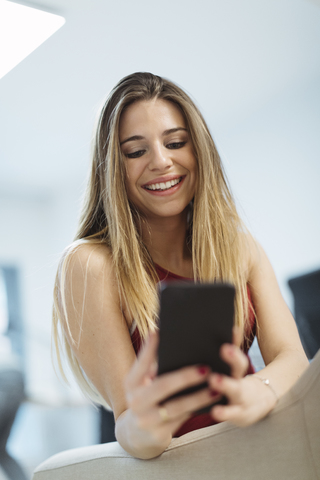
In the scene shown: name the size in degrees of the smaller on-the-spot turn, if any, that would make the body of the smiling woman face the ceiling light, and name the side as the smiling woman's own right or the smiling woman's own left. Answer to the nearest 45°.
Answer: approximately 180°

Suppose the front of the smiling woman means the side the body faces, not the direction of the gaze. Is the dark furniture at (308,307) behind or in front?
behind

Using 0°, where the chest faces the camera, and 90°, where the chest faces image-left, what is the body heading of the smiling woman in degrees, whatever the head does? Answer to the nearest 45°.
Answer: approximately 0°
